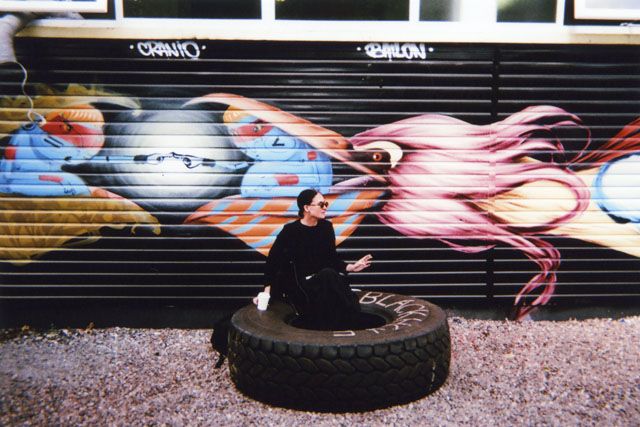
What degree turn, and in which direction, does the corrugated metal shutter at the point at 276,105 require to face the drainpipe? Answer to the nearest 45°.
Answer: approximately 90° to its right

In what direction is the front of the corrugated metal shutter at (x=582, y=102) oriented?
toward the camera

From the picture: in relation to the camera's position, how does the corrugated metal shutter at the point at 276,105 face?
facing the viewer

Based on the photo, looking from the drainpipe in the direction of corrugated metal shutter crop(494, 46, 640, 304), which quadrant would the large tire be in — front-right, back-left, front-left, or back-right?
front-right

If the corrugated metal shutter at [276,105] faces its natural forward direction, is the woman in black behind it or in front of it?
in front

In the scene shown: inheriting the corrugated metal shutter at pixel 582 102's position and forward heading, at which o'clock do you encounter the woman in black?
The woman in black is roughly at 1 o'clock from the corrugated metal shutter.

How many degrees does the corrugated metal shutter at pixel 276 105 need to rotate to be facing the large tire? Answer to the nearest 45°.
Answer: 0° — it already faces it

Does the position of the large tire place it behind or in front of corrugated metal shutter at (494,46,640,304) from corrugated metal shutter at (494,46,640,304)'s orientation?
in front
